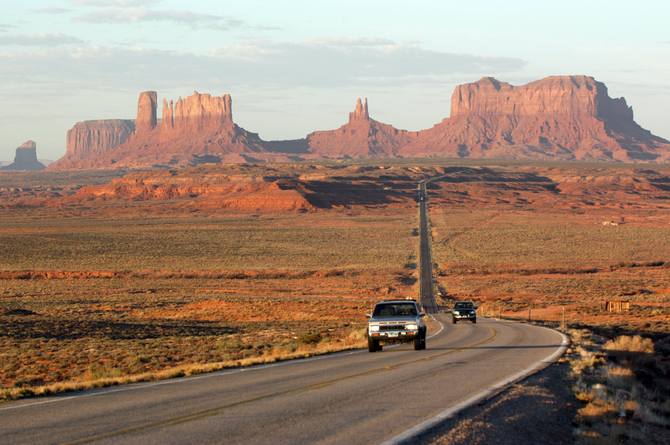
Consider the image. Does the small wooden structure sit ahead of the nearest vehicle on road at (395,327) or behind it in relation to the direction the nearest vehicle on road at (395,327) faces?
behind

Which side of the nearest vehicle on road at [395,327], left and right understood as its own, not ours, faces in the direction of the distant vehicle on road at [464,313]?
back
